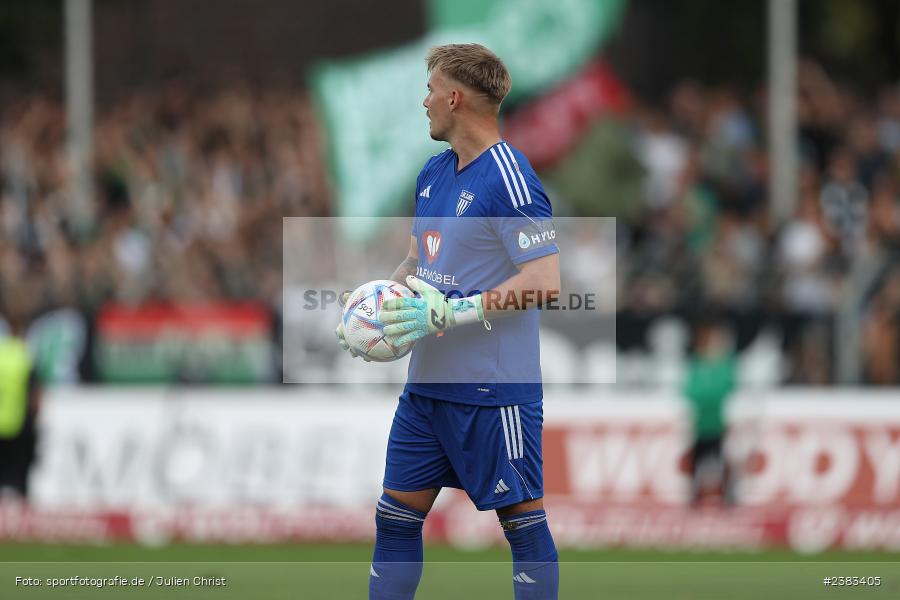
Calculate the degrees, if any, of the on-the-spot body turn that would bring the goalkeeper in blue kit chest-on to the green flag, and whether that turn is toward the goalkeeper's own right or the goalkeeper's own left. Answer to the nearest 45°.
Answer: approximately 135° to the goalkeeper's own right

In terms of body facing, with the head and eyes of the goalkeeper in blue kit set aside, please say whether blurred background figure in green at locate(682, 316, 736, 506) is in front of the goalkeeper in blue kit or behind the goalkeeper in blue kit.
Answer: behind

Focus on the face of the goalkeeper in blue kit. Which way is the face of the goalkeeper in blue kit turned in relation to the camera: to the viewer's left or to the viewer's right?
to the viewer's left

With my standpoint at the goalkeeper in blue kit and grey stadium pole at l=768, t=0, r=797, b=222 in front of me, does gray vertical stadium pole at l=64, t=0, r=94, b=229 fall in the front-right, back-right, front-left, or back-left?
front-left

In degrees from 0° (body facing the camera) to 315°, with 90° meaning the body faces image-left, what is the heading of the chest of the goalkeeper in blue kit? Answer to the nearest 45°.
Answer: approximately 45°

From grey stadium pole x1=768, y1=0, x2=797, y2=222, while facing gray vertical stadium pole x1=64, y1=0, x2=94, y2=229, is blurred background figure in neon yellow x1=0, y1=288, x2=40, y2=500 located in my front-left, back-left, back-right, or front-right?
front-left
